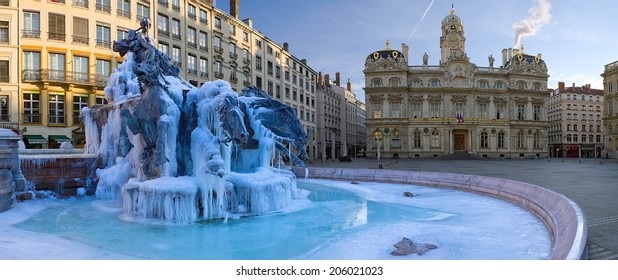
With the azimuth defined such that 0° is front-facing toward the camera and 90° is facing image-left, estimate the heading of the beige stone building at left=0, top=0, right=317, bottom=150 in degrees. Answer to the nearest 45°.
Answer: approximately 315°
